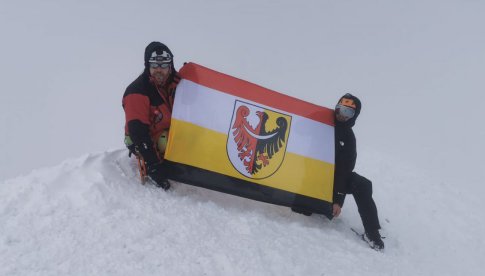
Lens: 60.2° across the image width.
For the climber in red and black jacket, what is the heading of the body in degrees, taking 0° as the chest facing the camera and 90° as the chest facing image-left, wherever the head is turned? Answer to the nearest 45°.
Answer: approximately 315°
